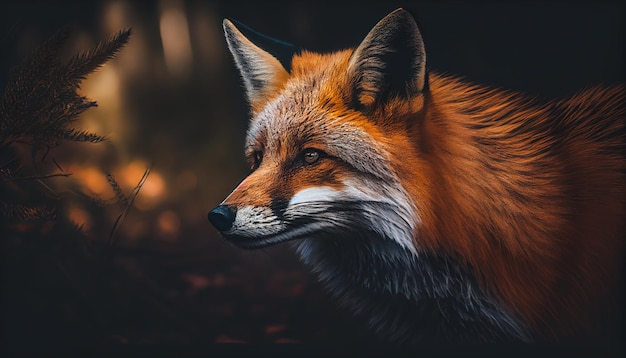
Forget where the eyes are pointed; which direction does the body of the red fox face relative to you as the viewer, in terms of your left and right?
facing the viewer and to the left of the viewer

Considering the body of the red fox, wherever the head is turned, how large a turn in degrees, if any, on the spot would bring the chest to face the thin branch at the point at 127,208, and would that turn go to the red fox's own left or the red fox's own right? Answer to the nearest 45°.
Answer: approximately 45° to the red fox's own right
